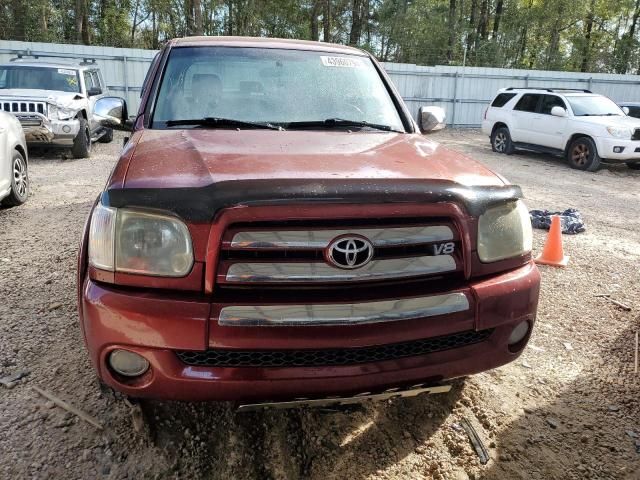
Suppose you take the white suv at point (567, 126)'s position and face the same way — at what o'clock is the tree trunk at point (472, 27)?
The tree trunk is roughly at 7 o'clock from the white suv.

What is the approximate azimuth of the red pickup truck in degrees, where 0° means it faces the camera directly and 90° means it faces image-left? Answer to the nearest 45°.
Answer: approximately 0°

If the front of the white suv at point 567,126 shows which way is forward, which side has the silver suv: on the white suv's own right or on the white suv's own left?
on the white suv's own right

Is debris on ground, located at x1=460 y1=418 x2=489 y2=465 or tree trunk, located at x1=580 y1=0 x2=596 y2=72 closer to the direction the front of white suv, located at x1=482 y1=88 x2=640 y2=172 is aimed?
the debris on ground

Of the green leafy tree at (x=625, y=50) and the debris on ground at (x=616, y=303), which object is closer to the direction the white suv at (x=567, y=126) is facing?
the debris on ground

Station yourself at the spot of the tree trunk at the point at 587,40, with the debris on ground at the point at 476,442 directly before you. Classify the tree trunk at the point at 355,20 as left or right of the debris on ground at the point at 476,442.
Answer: right

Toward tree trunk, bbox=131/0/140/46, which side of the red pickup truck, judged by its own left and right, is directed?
back

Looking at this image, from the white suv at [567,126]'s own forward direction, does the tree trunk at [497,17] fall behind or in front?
behind

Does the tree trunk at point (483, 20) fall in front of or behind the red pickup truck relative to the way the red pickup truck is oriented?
behind

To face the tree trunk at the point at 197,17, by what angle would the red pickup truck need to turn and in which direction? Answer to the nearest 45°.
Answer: approximately 180°

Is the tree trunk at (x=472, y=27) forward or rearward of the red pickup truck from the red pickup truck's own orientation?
rearward
